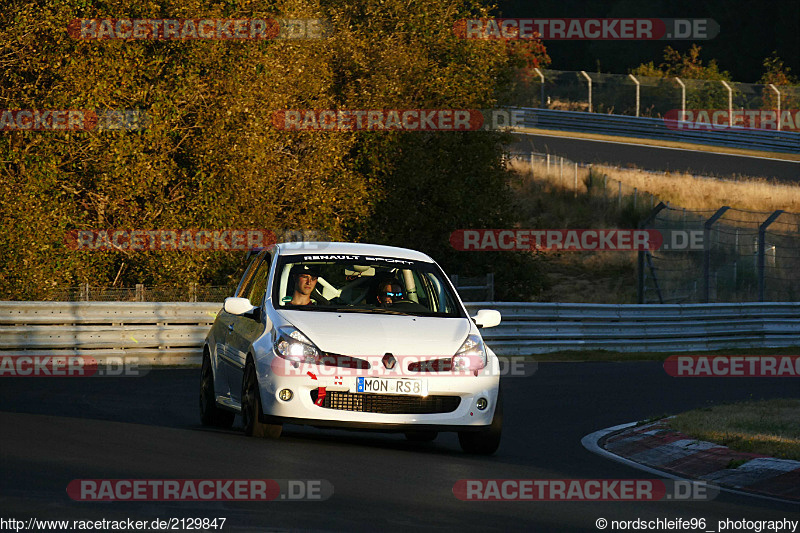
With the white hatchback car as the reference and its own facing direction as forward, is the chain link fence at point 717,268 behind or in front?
behind

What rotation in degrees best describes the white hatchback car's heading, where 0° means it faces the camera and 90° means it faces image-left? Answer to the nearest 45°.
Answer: approximately 0°

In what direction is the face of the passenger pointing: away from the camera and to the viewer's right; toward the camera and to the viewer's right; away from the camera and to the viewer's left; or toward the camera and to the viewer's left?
toward the camera and to the viewer's right

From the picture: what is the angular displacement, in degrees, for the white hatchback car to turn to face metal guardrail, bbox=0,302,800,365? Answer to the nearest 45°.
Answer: approximately 180°

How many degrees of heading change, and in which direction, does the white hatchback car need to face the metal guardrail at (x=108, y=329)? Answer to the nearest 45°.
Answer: approximately 180°
